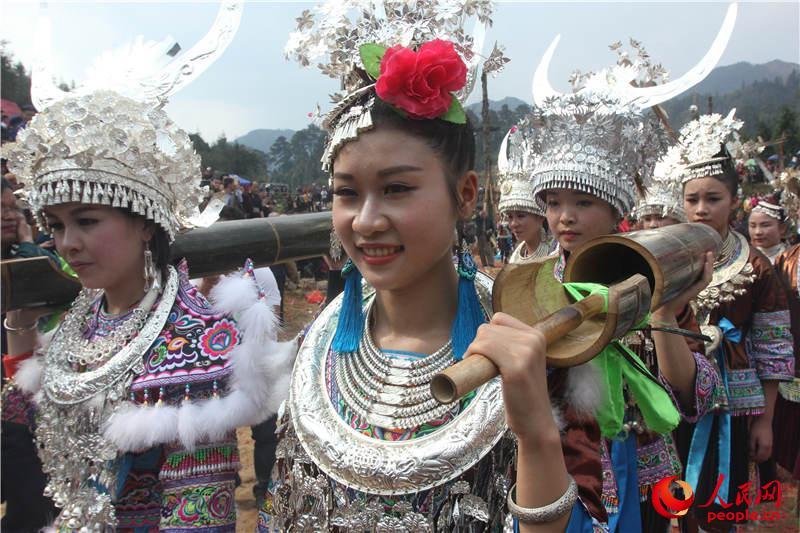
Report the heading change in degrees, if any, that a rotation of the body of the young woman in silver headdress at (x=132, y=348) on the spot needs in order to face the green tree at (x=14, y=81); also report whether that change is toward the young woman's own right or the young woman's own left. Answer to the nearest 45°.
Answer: approximately 135° to the young woman's own right

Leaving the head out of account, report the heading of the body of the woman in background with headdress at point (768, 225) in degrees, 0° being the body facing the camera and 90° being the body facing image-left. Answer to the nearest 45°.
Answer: approximately 45°

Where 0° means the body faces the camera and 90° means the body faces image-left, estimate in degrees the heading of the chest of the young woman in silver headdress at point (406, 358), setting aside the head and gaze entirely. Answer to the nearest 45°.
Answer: approximately 45°
